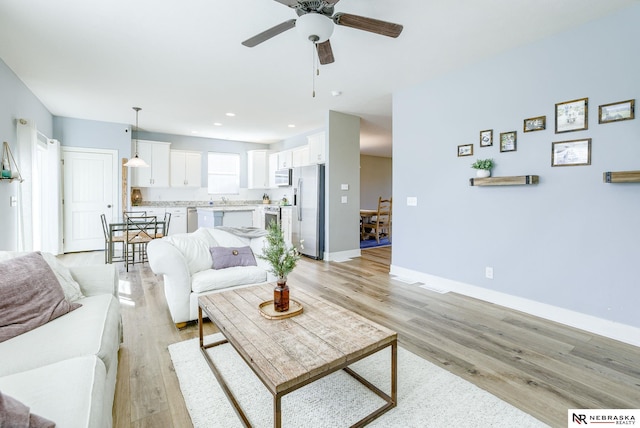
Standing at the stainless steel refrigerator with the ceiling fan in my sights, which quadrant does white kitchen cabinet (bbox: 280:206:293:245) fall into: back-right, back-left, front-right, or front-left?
back-right

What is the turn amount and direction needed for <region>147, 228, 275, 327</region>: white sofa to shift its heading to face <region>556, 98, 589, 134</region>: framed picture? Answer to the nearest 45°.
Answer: approximately 45° to its left

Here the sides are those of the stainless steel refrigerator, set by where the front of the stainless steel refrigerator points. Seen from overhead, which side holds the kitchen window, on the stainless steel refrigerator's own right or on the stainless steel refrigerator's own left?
on the stainless steel refrigerator's own right

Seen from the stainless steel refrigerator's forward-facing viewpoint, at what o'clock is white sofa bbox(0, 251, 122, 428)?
The white sofa is roughly at 11 o'clock from the stainless steel refrigerator.

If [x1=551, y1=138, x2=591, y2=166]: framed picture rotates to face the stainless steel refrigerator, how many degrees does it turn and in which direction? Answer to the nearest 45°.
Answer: approximately 45° to its right

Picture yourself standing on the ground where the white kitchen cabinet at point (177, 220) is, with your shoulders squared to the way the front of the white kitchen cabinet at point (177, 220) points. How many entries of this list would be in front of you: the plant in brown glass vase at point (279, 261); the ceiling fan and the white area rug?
3

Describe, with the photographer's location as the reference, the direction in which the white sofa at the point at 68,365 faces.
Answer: facing to the right of the viewer

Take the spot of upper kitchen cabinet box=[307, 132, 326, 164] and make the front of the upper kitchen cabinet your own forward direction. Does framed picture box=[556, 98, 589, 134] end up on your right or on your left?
on your left

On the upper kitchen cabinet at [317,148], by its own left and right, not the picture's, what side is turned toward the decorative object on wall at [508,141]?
left

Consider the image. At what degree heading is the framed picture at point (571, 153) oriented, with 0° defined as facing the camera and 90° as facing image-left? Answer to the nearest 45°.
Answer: approximately 45°

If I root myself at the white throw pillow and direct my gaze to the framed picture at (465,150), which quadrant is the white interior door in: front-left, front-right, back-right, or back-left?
back-left

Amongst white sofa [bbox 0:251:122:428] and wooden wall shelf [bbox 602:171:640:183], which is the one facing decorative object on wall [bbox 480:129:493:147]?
the white sofa
